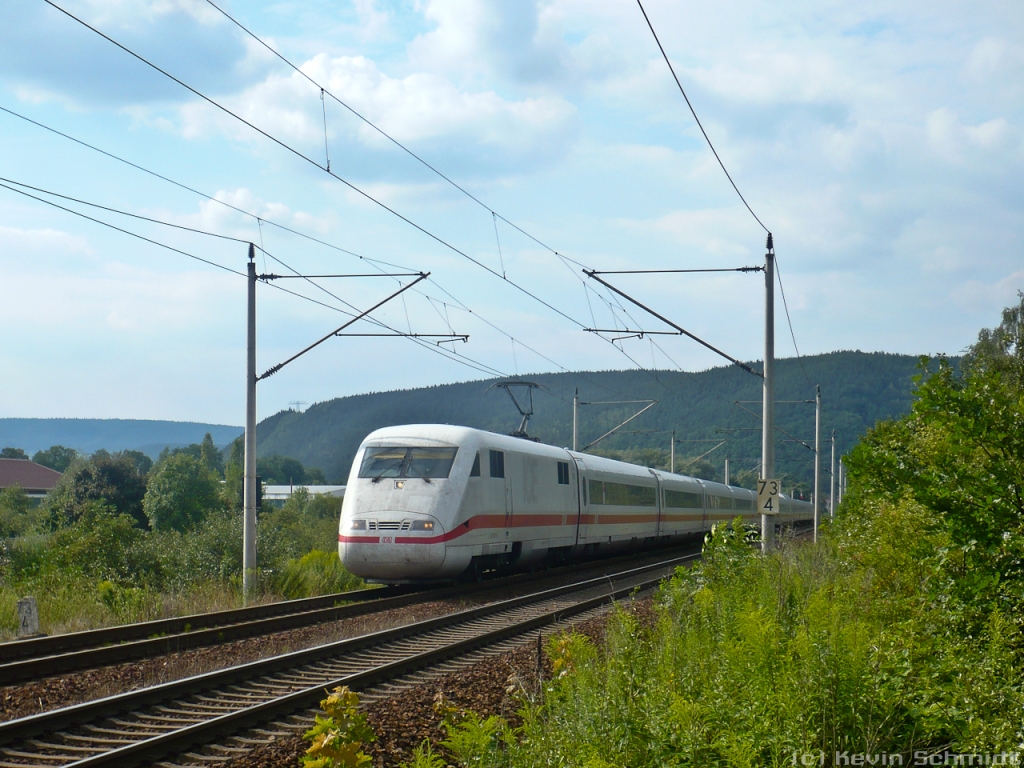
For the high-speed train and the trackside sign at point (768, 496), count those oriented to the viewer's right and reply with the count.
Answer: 0

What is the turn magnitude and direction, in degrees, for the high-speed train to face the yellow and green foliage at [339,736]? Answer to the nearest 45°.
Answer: approximately 45° to its left

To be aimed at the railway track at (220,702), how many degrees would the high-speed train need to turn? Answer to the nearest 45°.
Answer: approximately 45° to its left

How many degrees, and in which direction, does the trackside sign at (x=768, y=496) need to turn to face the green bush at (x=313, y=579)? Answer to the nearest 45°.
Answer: approximately 90° to its right

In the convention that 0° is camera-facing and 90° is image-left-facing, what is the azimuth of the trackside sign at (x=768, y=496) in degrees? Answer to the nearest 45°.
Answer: approximately 0°

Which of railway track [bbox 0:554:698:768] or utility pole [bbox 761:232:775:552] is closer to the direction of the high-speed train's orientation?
the railway track

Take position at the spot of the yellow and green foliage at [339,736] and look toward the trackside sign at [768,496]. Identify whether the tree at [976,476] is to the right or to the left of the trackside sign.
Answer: right

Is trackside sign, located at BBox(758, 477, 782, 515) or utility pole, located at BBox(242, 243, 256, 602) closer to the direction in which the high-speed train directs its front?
the utility pole
